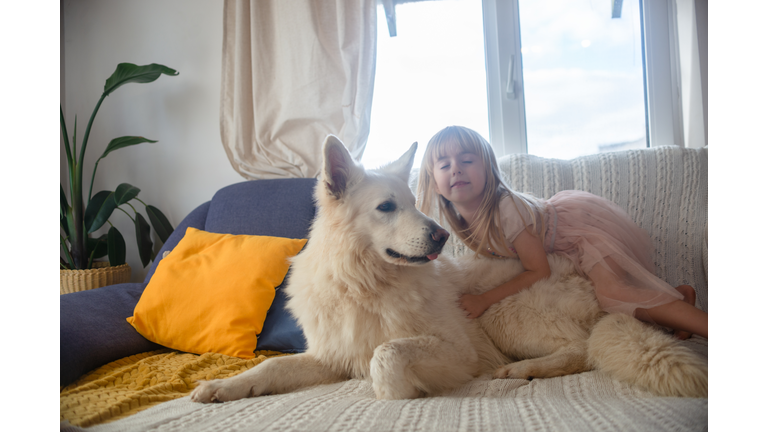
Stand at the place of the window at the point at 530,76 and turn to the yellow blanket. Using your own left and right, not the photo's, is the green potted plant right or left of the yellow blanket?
right

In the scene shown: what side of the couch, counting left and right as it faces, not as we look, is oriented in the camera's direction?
front

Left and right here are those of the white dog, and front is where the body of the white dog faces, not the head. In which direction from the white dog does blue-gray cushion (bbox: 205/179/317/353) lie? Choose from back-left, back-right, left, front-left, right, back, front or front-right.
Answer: right

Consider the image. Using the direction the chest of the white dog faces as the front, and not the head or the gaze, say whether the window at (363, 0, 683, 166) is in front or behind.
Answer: behind

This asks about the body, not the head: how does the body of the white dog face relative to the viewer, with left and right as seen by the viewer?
facing the viewer and to the left of the viewer

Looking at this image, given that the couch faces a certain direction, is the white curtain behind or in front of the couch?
behind

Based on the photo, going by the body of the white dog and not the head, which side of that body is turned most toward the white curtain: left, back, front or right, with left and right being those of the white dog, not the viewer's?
right

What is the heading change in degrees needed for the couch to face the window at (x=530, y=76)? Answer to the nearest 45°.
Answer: approximately 135° to its left
